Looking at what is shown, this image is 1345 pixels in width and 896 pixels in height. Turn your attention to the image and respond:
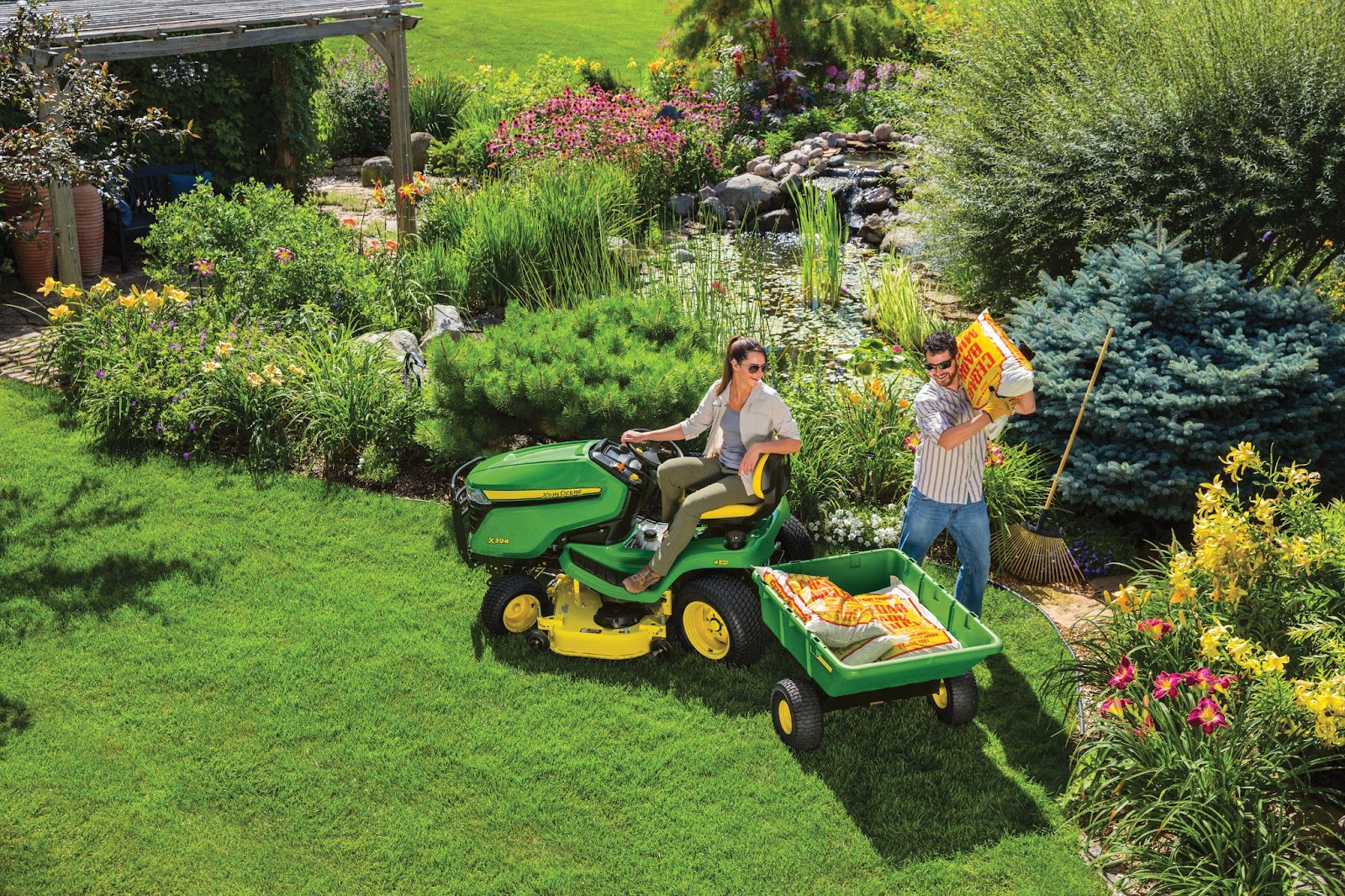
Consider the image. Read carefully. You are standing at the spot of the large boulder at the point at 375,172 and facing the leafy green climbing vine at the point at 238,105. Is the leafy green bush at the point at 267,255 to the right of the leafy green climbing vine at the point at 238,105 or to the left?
left

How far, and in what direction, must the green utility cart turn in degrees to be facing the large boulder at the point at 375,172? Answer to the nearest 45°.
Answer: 0° — it already faces it

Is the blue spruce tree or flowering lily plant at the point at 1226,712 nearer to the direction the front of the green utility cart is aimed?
the blue spruce tree

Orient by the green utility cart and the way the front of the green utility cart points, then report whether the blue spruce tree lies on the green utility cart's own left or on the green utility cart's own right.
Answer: on the green utility cart's own right

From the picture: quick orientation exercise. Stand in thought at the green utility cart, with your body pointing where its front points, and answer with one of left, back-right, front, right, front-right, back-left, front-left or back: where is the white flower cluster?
front-right

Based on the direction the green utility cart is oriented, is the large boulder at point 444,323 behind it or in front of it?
in front

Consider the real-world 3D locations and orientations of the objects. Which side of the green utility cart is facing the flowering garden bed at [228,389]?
front

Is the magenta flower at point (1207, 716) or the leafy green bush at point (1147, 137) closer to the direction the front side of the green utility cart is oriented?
the leafy green bush

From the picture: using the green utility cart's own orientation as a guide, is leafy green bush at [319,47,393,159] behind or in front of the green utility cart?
in front

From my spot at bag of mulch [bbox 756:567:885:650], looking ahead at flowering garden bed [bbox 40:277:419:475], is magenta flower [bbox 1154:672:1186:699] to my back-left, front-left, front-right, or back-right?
back-right

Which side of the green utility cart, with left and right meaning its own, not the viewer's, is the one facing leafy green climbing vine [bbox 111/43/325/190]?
front

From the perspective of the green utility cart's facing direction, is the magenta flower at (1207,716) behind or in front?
behind

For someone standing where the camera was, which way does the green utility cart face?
facing away from the viewer and to the left of the viewer

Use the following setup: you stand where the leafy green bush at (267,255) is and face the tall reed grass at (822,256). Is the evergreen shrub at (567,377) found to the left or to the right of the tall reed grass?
right

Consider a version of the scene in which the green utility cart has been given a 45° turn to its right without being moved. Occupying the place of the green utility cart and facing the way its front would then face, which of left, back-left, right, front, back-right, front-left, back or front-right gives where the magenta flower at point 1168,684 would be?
right

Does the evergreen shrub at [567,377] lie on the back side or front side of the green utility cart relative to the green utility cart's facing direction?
on the front side
